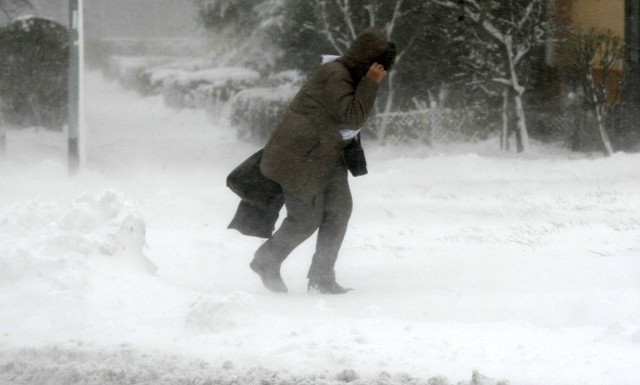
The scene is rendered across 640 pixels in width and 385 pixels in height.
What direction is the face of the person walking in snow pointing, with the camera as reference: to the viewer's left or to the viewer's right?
to the viewer's right

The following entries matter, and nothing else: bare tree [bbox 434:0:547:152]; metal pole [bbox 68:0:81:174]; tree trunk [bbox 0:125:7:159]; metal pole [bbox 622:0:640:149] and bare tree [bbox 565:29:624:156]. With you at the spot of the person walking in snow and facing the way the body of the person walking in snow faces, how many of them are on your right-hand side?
0

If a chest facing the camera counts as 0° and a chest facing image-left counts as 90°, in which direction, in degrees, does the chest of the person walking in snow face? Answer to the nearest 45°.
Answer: approximately 270°

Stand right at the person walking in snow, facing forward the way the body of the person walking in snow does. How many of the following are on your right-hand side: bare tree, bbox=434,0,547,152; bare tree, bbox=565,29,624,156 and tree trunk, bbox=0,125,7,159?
0

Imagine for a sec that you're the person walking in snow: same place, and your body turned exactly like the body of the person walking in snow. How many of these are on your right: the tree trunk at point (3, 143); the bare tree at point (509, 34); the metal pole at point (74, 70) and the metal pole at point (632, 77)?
0

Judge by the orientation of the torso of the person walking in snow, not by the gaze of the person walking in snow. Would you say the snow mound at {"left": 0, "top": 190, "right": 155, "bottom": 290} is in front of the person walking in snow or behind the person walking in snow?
behind

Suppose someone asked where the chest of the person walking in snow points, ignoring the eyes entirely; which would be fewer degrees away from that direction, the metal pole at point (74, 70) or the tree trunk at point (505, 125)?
the tree trunk

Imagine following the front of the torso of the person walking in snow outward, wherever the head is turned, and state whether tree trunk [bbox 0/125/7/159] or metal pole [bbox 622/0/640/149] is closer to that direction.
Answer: the metal pole

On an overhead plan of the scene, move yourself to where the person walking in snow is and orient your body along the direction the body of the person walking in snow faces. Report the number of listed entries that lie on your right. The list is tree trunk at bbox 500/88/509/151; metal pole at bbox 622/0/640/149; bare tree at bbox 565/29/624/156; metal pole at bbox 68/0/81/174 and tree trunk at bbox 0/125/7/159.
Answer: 0

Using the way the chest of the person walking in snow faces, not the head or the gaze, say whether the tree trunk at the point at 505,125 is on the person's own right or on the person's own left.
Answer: on the person's own left

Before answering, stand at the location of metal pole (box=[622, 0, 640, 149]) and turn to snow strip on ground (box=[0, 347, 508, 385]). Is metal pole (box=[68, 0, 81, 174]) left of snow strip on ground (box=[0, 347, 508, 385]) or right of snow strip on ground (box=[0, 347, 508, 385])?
right

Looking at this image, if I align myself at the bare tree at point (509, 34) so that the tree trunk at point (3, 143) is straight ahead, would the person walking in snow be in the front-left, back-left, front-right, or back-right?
front-left

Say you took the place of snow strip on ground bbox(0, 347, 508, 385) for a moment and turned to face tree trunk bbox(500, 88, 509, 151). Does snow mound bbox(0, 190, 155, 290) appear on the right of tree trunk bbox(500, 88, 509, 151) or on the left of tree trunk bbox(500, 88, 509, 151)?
left

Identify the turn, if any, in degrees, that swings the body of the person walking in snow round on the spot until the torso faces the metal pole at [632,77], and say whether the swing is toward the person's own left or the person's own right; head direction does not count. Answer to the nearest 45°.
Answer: approximately 45° to the person's own left

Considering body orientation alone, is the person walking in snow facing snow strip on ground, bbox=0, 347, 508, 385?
no

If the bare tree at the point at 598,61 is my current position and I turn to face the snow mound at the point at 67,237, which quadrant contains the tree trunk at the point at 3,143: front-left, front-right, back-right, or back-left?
front-right
